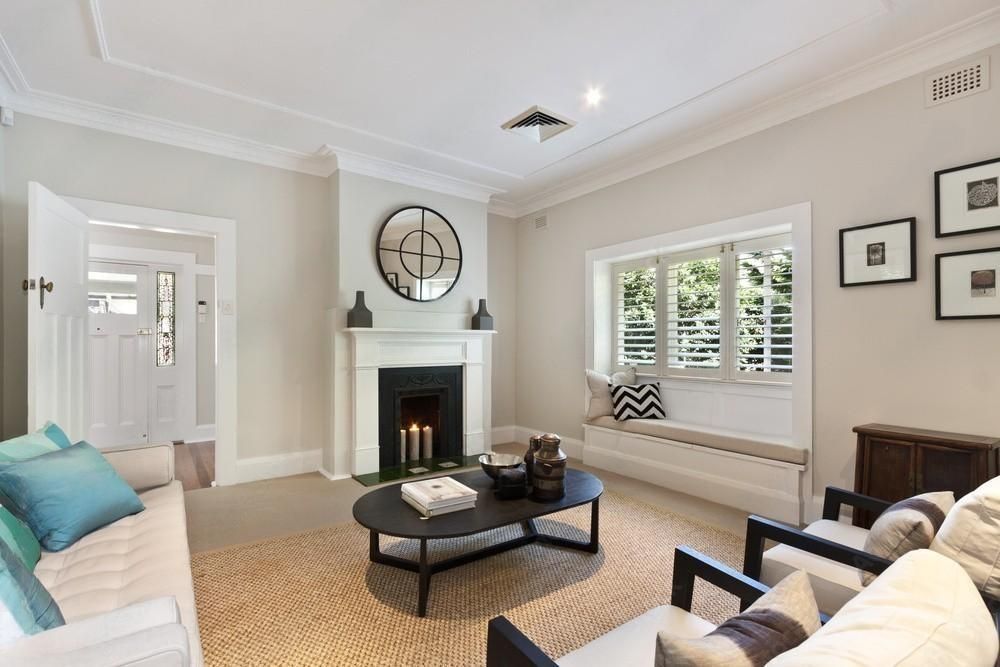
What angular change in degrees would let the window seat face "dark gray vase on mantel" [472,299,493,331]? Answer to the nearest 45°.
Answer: approximately 45° to its right

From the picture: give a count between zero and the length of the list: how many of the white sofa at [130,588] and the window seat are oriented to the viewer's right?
1

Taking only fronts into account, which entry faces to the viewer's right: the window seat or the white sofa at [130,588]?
the white sofa

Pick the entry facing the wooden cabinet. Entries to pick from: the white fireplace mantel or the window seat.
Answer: the white fireplace mantel

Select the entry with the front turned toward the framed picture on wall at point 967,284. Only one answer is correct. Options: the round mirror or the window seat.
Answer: the round mirror

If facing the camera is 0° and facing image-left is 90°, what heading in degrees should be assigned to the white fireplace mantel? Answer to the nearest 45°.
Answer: approximately 315°

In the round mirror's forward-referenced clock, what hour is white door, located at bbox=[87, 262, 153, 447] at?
The white door is roughly at 5 o'clock from the round mirror.

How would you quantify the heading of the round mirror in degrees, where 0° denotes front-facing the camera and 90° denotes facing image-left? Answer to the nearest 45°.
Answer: approximately 315°

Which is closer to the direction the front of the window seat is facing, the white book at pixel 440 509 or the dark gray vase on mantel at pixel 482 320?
the white book

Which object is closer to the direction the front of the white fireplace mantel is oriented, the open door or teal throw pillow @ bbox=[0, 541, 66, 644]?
the teal throw pillow

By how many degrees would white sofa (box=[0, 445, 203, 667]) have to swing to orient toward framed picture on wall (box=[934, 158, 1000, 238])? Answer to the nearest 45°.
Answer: approximately 45° to its right

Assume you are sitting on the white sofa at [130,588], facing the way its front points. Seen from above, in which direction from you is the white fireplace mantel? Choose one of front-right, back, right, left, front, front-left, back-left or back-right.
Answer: front-left

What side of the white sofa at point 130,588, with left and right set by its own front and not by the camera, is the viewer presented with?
right

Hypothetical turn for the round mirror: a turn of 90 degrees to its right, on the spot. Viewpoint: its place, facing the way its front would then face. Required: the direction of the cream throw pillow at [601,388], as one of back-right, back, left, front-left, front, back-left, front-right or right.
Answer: back-left

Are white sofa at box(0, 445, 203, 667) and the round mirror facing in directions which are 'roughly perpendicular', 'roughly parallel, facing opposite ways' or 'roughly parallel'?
roughly perpendicular

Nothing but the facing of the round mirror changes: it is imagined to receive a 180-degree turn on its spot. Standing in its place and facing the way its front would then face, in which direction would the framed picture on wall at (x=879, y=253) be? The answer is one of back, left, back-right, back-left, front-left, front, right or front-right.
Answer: back

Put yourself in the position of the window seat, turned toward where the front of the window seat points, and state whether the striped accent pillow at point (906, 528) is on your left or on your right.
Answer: on your left

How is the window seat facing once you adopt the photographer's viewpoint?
facing the viewer and to the left of the viewer

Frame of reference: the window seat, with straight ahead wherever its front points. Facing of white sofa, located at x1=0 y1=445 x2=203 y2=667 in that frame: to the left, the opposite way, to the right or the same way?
the opposite way

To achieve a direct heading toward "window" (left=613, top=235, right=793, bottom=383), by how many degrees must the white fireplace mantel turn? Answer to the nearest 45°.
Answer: approximately 45° to its left

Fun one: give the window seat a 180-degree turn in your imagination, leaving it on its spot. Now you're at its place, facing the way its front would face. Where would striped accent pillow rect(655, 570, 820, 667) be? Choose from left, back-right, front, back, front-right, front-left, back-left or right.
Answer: back-right
